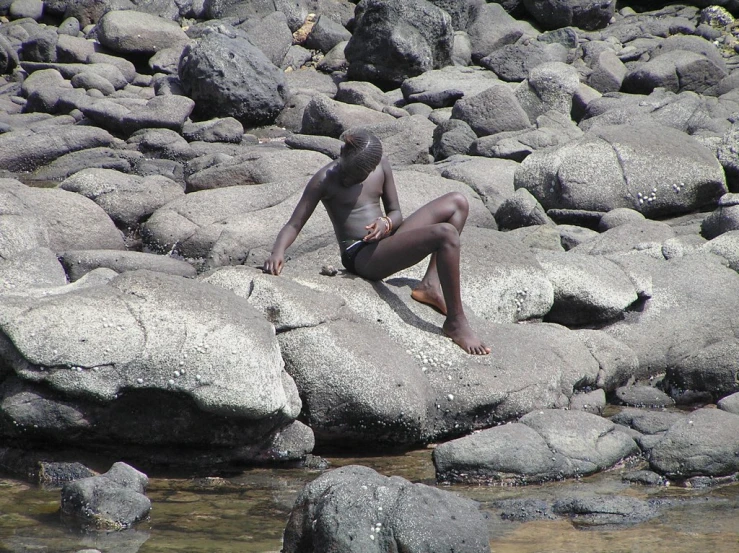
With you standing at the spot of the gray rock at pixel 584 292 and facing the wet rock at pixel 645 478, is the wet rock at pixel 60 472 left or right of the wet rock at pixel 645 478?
right

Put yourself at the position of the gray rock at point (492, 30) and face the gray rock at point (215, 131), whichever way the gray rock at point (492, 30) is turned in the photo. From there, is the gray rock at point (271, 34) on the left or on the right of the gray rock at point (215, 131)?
right

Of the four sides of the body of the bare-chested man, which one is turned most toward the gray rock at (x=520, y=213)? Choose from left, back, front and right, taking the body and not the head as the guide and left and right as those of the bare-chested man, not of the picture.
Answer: left

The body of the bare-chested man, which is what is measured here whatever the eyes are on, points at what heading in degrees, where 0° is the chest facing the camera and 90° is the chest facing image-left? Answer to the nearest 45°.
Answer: approximately 315°

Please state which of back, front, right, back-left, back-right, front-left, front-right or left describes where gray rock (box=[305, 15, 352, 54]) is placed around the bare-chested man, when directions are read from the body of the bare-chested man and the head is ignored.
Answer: back-left

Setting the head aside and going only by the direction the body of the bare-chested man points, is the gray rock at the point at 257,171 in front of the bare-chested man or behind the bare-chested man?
behind

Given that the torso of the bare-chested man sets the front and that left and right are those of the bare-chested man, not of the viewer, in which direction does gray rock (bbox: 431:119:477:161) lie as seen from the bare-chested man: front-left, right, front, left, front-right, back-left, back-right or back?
back-left

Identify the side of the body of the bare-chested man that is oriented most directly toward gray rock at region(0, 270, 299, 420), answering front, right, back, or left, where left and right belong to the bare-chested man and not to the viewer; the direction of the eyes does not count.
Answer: right

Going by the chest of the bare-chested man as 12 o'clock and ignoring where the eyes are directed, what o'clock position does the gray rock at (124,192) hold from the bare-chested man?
The gray rock is roughly at 6 o'clock from the bare-chested man.

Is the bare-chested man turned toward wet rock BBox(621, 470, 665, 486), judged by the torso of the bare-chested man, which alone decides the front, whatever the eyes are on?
yes

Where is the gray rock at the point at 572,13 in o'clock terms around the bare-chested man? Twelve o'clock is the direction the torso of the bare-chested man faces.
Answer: The gray rock is roughly at 8 o'clock from the bare-chested man.

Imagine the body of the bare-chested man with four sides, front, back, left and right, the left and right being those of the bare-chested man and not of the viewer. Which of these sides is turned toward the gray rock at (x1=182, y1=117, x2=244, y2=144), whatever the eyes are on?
back

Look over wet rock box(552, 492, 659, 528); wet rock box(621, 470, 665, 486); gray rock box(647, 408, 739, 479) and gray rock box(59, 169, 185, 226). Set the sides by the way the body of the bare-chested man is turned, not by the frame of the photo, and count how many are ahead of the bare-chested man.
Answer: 3

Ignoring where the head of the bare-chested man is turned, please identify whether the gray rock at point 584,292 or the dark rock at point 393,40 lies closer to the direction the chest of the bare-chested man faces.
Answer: the gray rock

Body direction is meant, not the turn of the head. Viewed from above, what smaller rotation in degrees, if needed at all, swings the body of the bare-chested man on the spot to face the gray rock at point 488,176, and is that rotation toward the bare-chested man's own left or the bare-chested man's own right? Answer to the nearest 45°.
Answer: approximately 135° to the bare-chested man's own left

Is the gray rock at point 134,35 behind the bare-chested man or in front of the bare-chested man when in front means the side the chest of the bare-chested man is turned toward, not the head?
behind

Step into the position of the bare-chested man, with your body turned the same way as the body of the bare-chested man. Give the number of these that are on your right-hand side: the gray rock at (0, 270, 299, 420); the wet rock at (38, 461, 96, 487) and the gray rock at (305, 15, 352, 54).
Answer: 2
